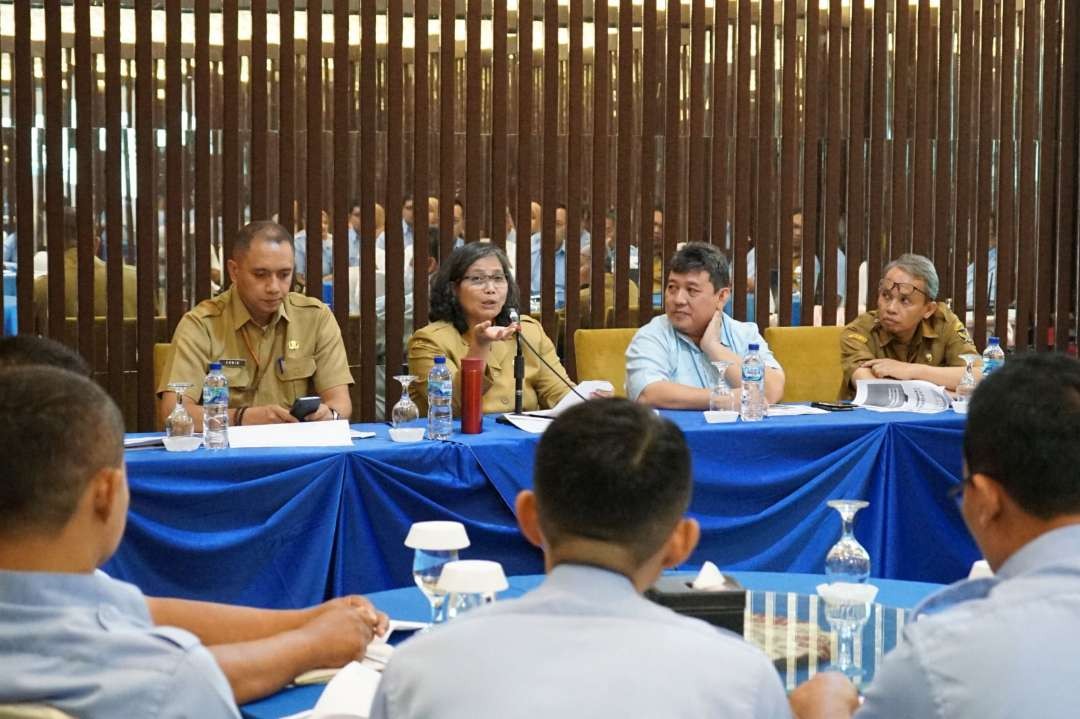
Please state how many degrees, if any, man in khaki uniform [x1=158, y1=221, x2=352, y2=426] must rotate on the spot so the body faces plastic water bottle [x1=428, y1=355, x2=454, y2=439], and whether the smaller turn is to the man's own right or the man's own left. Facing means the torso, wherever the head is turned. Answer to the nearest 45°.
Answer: approximately 45° to the man's own left

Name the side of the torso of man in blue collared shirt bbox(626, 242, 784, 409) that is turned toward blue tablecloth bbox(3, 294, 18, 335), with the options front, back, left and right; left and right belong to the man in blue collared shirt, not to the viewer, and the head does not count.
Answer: right

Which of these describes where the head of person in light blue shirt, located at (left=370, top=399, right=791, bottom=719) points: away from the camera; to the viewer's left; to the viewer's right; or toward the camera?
away from the camera

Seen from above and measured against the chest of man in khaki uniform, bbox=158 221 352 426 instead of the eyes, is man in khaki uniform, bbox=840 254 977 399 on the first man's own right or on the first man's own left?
on the first man's own left

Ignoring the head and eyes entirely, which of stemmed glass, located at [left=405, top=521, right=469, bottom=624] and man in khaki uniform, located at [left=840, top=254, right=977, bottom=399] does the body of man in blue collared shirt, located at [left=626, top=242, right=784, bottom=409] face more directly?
the stemmed glass

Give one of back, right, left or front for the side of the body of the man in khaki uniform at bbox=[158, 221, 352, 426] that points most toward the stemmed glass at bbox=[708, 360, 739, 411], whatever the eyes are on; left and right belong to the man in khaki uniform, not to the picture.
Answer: left

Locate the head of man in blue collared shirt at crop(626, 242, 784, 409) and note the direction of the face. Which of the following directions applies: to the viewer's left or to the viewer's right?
to the viewer's left

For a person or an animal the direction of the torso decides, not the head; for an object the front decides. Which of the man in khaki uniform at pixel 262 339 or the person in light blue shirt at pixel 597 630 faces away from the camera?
the person in light blue shirt

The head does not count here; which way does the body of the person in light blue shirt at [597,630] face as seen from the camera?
away from the camera

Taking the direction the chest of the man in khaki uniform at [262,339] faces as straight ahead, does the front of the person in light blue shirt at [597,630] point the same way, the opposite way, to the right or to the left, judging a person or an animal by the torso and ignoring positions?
the opposite way

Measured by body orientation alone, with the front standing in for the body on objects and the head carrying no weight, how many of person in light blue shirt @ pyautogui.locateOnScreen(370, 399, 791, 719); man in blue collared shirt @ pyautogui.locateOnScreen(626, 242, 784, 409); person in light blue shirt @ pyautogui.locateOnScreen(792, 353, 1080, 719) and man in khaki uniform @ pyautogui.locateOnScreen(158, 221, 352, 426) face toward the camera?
2

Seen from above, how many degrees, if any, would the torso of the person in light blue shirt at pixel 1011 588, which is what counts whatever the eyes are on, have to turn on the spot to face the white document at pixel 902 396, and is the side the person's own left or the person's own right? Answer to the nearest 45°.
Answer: approximately 45° to the person's own right
